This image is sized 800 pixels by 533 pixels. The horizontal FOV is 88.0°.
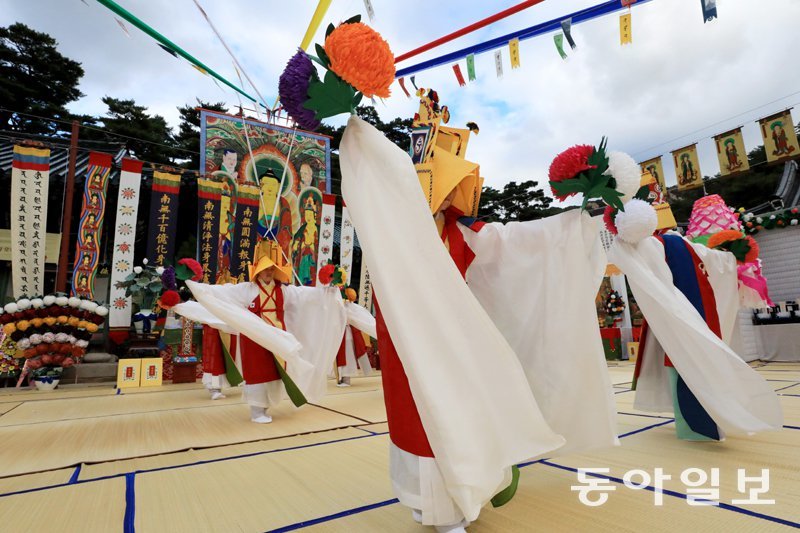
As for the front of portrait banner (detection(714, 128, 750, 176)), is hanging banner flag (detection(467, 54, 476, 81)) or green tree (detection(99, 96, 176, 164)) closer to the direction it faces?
the hanging banner flag

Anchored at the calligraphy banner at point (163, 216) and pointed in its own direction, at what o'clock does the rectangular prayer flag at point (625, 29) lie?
The rectangular prayer flag is roughly at 11 o'clock from the calligraphy banner.

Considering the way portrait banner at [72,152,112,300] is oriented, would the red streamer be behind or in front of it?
in front

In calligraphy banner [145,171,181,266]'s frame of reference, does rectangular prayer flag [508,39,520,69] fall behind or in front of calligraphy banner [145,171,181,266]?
in front

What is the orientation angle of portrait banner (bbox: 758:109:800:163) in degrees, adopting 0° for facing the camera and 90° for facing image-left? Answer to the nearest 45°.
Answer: approximately 0°
